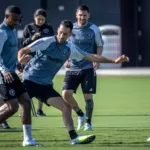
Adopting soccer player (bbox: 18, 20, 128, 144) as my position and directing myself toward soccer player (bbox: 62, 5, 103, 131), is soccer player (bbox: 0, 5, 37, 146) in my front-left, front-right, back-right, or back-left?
back-left

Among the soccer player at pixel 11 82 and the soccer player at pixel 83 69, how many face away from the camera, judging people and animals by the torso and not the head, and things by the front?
0
